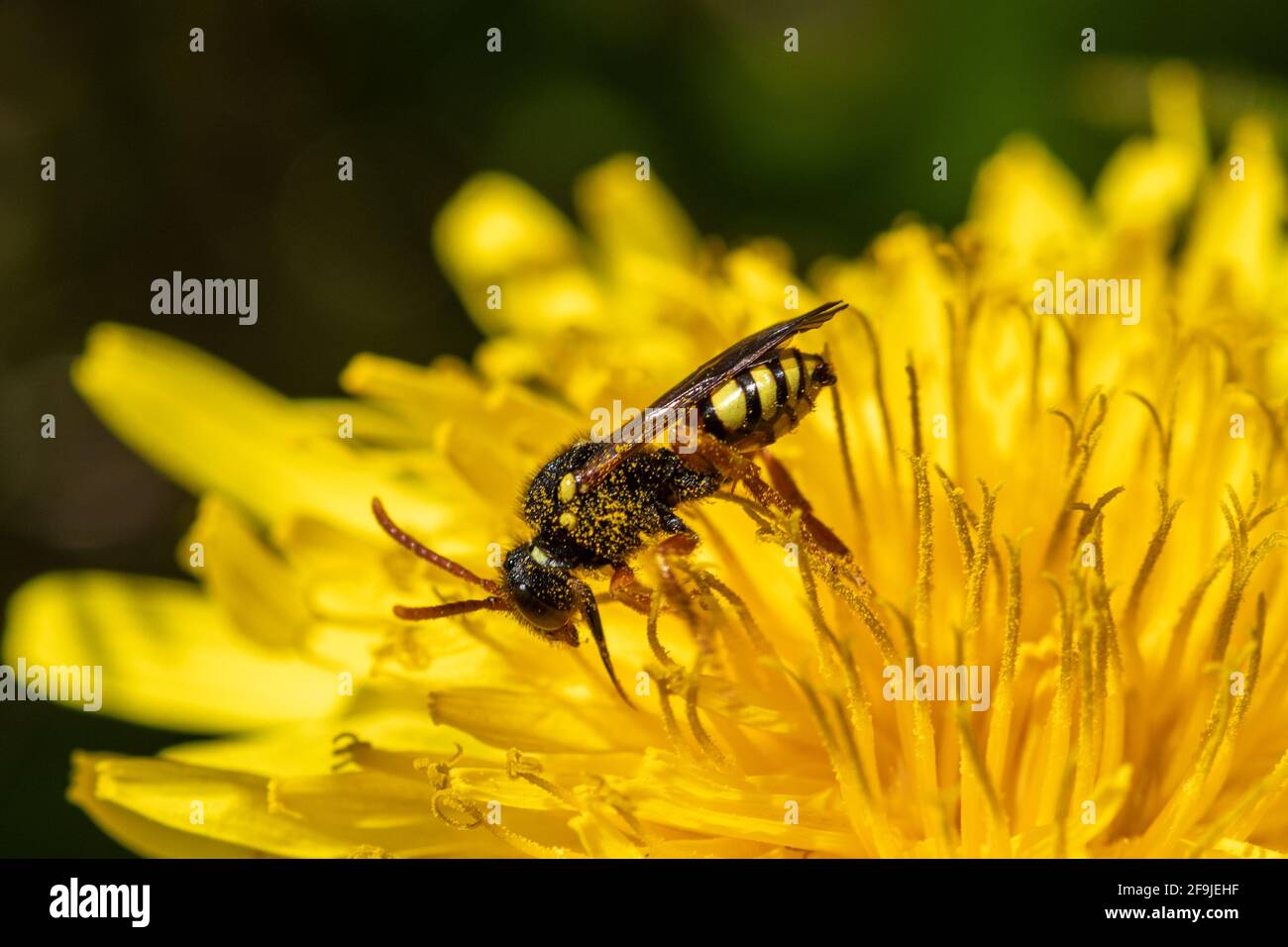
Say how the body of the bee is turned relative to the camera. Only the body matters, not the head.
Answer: to the viewer's left
